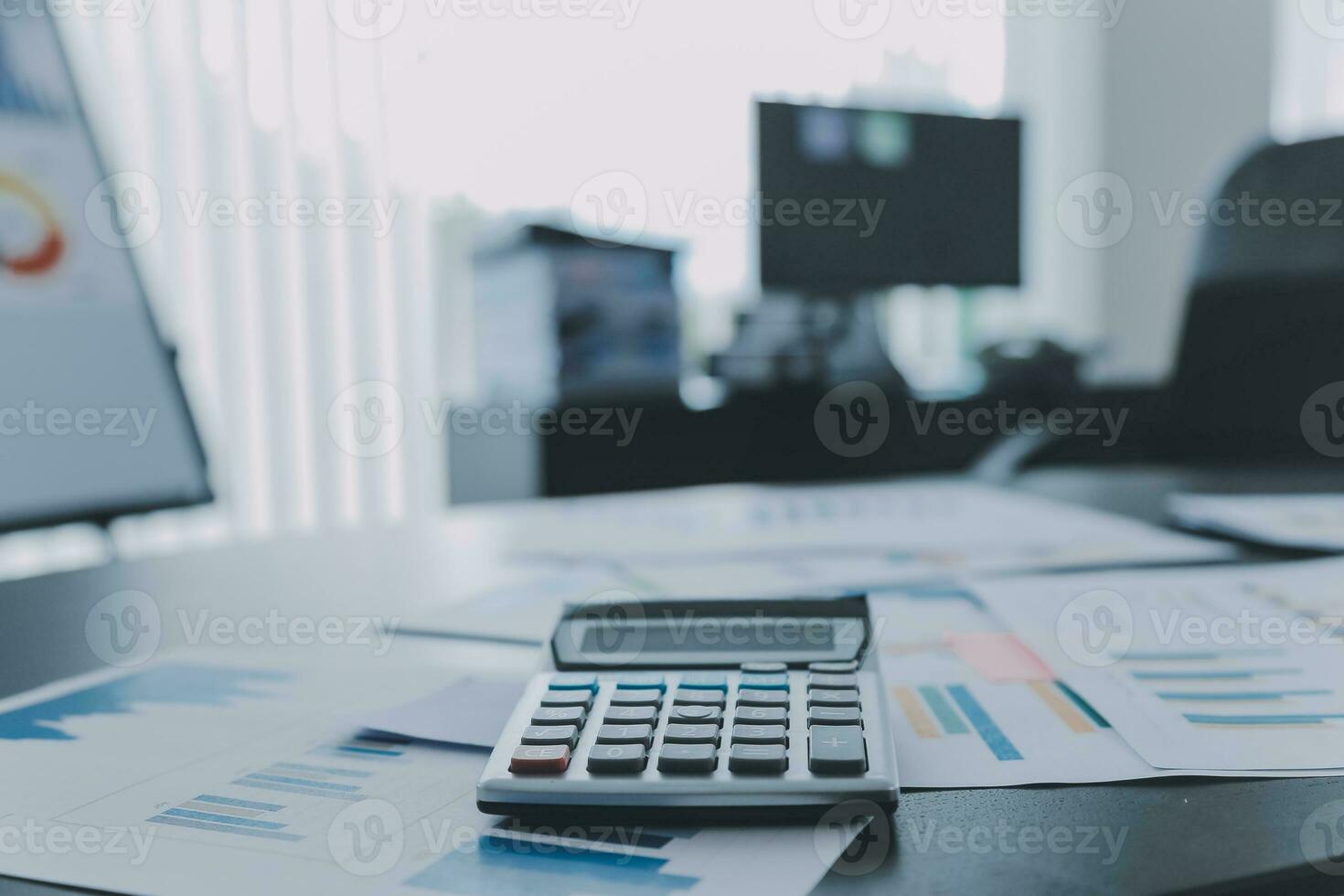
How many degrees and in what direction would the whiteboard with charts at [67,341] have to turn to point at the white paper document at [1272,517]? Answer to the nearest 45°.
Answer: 0° — it already faces it

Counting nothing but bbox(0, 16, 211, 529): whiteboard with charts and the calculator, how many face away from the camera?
0

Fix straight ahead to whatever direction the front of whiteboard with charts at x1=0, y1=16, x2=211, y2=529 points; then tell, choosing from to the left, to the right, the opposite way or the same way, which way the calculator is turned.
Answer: to the right

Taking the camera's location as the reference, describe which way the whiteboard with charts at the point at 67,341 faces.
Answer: facing the viewer and to the right of the viewer

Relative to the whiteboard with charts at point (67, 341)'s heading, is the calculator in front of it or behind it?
in front
